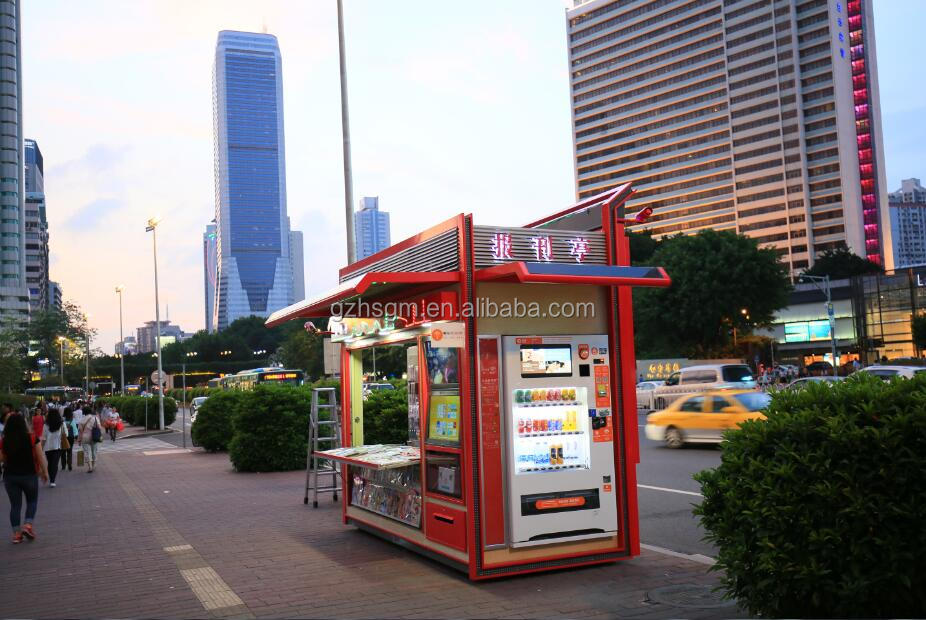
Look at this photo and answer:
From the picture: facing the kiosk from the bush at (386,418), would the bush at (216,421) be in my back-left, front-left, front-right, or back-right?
back-right

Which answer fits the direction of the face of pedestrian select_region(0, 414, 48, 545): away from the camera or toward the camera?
away from the camera

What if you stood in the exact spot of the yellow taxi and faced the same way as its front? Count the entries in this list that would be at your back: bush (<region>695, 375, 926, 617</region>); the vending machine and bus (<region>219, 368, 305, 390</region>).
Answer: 1

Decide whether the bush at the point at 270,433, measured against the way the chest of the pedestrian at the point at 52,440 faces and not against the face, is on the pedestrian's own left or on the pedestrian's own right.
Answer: on the pedestrian's own right

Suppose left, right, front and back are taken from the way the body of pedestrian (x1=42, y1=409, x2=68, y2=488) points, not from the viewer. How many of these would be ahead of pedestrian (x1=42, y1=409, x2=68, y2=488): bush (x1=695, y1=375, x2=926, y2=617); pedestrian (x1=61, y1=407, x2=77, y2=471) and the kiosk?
1

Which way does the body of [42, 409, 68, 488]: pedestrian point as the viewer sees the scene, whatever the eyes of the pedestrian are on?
away from the camera

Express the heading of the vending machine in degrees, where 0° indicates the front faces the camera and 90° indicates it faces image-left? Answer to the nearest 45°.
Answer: approximately 0°

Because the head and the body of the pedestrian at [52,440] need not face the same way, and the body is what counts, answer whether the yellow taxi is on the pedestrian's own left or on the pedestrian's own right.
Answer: on the pedestrian's own right
